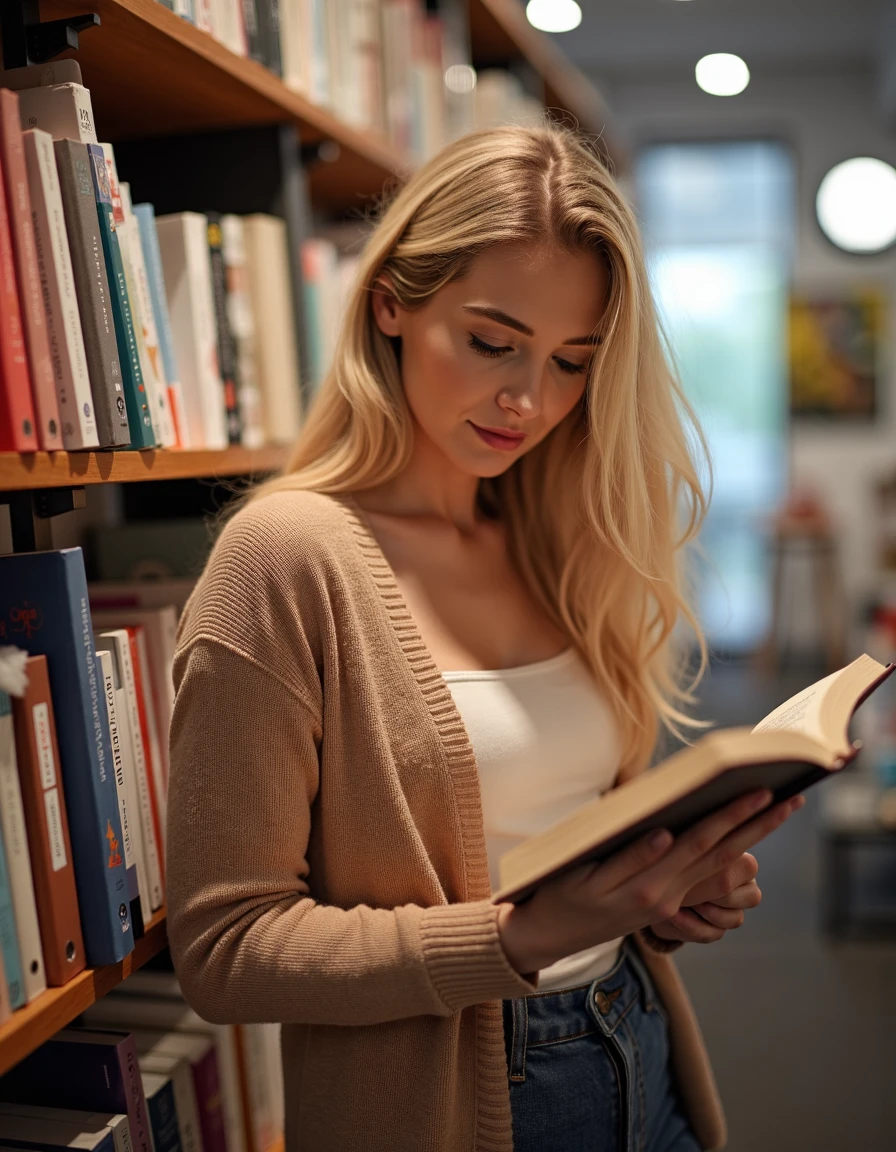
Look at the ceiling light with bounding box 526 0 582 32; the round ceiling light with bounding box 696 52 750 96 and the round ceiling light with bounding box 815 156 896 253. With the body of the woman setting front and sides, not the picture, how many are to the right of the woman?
0

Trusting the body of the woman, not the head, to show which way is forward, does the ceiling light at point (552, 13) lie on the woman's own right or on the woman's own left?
on the woman's own left

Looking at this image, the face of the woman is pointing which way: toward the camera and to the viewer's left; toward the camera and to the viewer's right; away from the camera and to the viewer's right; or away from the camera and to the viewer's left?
toward the camera and to the viewer's right

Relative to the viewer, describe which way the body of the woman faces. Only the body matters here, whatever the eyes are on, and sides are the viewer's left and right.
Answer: facing the viewer and to the right of the viewer

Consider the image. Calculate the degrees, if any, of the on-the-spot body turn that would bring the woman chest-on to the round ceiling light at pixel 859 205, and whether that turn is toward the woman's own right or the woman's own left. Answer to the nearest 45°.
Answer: approximately 90° to the woman's own left
